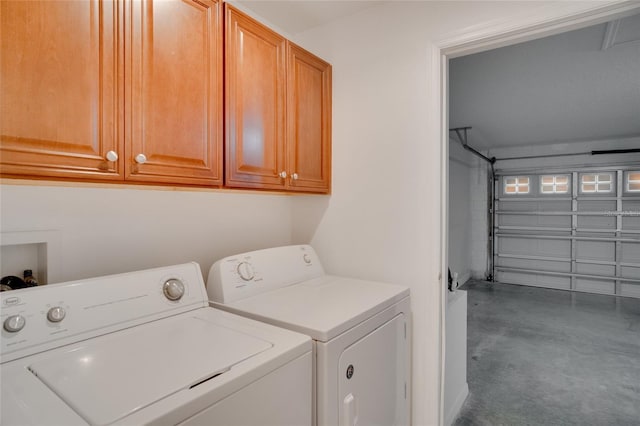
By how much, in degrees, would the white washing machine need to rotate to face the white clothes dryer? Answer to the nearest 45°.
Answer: approximately 45° to its left

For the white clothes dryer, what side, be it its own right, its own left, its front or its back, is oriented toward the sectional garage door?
left

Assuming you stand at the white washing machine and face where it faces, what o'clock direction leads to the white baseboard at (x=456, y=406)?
The white baseboard is roughly at 10 o'clock from the white washing machine.

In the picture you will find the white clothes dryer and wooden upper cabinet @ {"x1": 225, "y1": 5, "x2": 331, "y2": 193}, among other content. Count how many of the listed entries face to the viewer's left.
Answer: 0

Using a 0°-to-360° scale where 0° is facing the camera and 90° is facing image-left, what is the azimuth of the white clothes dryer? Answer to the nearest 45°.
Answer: approximately 315°

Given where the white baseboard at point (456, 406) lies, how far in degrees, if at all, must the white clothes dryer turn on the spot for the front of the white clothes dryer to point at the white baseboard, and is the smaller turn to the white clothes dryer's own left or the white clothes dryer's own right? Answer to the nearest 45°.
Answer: approximately 90° to the white clothes dryer's own left
